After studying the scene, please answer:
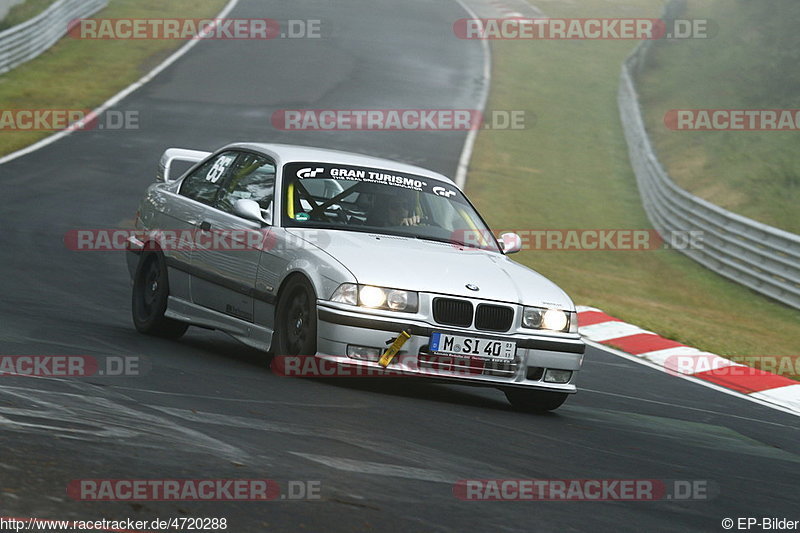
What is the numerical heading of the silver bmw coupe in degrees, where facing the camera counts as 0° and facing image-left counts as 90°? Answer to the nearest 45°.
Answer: approximately 315°

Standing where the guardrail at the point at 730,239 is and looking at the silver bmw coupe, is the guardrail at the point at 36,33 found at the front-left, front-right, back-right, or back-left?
back-right

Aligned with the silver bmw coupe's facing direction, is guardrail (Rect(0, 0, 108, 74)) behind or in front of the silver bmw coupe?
behind

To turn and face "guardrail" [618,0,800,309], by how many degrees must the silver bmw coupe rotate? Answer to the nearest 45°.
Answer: approximately 90° to its left
